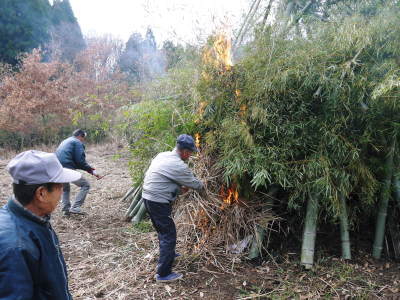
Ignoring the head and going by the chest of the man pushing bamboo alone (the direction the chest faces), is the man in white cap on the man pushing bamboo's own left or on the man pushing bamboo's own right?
on the man pushing bamboo's own right

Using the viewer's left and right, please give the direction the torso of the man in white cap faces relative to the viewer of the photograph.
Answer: facing to the right of the viewer

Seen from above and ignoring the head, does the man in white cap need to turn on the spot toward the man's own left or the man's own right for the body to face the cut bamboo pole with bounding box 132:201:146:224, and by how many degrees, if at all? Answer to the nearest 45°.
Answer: approximately 90° to the man's own left

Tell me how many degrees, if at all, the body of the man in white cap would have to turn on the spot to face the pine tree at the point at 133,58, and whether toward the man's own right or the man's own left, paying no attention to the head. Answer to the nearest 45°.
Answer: approximately 90° to the man's own left

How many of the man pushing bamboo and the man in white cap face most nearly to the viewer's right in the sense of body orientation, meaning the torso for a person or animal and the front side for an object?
2

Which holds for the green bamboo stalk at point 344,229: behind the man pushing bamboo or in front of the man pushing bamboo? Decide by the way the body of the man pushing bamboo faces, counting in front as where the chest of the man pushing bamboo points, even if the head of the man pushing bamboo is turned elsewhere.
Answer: in front

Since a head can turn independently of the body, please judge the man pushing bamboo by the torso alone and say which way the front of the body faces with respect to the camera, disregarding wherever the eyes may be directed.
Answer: to the viewer's right

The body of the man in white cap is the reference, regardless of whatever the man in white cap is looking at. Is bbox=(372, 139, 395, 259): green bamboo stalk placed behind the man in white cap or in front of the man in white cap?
in front

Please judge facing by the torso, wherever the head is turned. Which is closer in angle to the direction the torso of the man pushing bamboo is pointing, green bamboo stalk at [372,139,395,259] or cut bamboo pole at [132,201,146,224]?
the green bamboo stalk

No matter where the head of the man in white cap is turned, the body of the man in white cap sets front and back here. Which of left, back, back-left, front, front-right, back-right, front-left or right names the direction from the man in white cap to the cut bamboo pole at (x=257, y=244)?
front-left

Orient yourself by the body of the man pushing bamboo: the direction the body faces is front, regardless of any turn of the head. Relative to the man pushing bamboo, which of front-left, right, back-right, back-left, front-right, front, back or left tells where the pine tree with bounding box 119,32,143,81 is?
left

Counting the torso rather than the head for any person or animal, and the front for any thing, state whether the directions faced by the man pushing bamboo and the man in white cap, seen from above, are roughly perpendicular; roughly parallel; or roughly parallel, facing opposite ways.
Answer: roughly parallel

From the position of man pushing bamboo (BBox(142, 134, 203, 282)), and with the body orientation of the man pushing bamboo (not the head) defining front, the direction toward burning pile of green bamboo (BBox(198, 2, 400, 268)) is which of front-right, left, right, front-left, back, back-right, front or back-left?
front
